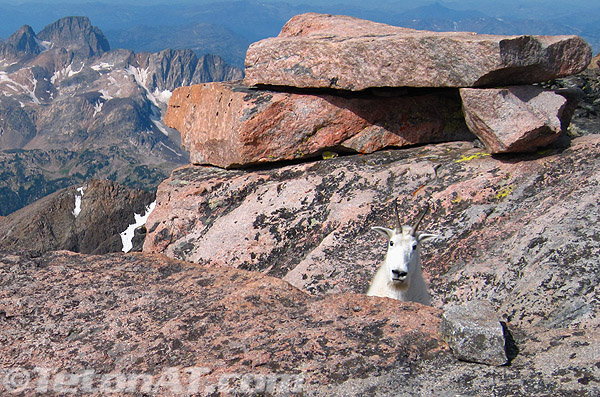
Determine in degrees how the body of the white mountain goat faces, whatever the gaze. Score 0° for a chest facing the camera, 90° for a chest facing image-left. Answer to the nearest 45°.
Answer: approximately 0°

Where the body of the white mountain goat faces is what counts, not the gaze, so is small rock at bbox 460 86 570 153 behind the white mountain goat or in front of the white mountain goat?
behind

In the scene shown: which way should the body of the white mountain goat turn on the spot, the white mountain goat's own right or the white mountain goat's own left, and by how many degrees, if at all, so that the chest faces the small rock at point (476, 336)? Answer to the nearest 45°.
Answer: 0° — it already faces it

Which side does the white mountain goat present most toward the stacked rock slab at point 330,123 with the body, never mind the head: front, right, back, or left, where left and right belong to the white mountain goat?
back

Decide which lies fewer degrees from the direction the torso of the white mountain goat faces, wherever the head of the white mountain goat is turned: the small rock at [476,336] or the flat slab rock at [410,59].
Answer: the small rock

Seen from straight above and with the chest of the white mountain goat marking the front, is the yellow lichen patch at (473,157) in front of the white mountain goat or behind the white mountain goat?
behind

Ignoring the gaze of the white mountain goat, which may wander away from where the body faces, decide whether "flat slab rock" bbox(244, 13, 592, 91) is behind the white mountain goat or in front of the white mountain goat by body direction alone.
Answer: behind

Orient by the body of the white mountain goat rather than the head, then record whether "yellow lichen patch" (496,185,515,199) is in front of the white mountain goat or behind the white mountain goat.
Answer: behind
